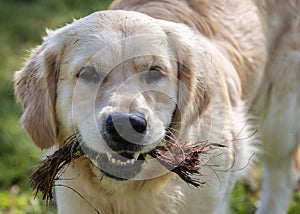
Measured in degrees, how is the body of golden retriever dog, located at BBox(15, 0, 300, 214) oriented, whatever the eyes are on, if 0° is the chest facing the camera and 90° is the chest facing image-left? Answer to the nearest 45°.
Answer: approximately 45°
